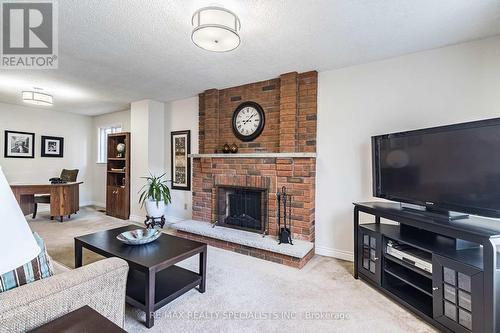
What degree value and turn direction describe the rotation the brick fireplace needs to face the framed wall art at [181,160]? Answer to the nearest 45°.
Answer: approximately 90° to its right

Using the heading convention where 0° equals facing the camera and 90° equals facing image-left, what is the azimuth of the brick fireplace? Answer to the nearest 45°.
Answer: approximately 45°

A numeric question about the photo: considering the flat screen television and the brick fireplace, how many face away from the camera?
0

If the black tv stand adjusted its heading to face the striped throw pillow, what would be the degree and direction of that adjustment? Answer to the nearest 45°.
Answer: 0° — it already faces it

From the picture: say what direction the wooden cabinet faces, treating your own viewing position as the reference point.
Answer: facing the viewer and to the left of the viewer

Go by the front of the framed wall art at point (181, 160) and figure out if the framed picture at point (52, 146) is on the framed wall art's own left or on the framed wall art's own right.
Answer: on the framed wall art's own right

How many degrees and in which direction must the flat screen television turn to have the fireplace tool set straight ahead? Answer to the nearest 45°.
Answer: approximately 45° to its right

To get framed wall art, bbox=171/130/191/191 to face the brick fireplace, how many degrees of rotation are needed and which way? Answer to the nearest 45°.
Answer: approximately 90° to its left
